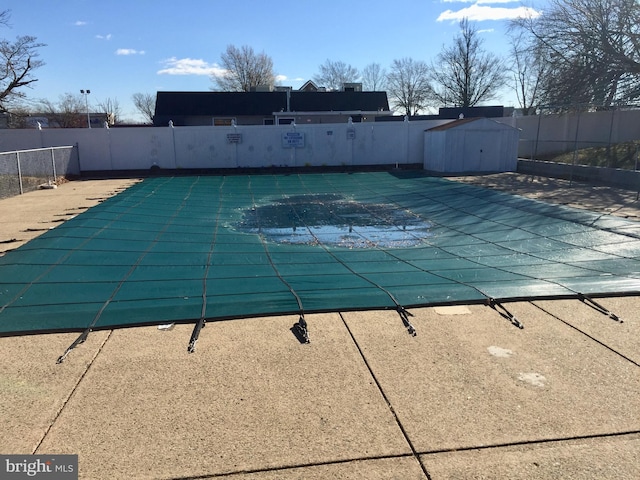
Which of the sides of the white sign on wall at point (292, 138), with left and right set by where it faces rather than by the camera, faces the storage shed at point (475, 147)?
left

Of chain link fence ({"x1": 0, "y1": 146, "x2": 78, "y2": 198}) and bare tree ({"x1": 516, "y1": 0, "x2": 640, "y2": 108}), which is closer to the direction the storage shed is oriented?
the chain link fence

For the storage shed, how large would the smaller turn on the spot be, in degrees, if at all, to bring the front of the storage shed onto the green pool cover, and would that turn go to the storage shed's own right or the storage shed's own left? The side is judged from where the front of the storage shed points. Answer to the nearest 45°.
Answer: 0° — it already faces it

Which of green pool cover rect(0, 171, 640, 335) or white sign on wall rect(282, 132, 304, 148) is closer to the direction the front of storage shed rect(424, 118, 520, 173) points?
the green pool cover

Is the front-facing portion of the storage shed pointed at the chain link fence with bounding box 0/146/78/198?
no

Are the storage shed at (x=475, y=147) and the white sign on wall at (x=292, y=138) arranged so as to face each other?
no

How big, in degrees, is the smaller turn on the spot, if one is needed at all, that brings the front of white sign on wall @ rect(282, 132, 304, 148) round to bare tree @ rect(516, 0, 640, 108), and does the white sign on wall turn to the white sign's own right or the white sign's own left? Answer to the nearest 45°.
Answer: approximately 90° to the white sign's own left

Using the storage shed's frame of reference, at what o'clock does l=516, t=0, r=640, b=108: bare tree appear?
The bare tree is roughly at 8 o'clock from the storage shed.

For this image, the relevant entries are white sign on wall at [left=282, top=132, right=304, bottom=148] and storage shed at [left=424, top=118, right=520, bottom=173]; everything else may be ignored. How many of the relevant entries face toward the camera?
2

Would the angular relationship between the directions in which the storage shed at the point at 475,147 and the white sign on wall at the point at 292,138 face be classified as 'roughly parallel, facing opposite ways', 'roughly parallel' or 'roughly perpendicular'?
roughly parallel

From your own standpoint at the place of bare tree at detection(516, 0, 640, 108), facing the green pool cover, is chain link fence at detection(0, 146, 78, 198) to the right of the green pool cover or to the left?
right

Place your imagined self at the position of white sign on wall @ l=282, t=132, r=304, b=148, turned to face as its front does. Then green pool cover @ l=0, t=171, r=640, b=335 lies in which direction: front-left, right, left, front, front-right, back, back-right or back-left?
front

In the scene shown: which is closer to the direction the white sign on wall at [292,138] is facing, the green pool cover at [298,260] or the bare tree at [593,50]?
the green pool cover

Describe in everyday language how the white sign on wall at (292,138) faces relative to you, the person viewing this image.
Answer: facing the viewer

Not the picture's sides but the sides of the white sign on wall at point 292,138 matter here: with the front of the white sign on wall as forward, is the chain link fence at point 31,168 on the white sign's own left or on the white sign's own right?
on the white sign's own right

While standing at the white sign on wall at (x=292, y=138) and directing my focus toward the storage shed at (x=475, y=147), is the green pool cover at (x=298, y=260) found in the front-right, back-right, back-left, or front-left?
front-right
